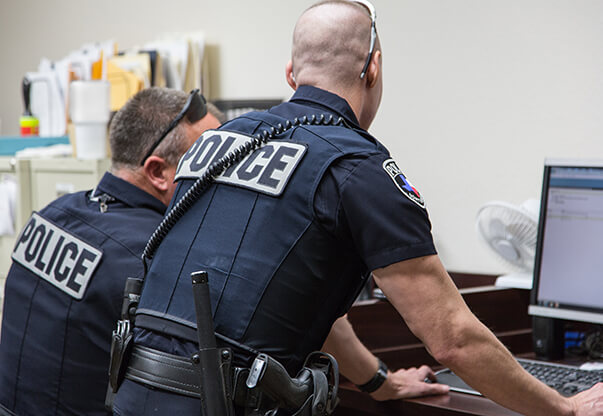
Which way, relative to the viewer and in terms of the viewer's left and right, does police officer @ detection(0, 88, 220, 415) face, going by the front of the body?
facing away from the viewer and to the right of the viewer

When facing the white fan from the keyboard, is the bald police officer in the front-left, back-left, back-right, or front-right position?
back-left

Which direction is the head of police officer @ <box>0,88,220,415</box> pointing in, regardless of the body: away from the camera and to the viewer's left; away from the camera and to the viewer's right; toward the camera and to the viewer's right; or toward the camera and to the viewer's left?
away from the camera and to the viewer's right

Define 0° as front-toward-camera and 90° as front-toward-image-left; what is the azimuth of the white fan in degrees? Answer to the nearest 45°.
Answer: approximately 45°

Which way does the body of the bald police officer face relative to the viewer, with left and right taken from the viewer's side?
facing away from the viewer and to the right of the viewer

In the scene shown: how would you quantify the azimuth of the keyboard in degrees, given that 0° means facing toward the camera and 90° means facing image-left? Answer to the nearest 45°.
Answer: approximately 45°

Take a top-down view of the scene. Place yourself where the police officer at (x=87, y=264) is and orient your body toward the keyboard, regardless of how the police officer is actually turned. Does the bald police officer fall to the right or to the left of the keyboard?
right

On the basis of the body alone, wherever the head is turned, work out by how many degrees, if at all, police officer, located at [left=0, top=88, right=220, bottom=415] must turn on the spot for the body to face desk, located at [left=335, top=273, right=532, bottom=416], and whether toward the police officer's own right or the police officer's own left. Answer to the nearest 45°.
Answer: approximately 45° to the police officer's own right
